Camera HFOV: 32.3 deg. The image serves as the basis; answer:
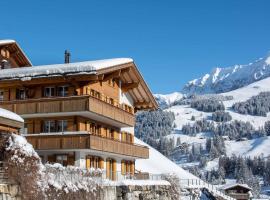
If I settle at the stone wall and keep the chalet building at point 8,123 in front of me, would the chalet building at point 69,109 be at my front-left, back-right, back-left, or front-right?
front-right

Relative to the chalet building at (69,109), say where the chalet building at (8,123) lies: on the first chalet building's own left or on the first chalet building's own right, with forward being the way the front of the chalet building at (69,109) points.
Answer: on the first chalet building's own right

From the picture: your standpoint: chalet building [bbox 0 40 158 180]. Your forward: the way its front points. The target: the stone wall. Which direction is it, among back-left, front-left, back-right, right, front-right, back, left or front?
front-right
